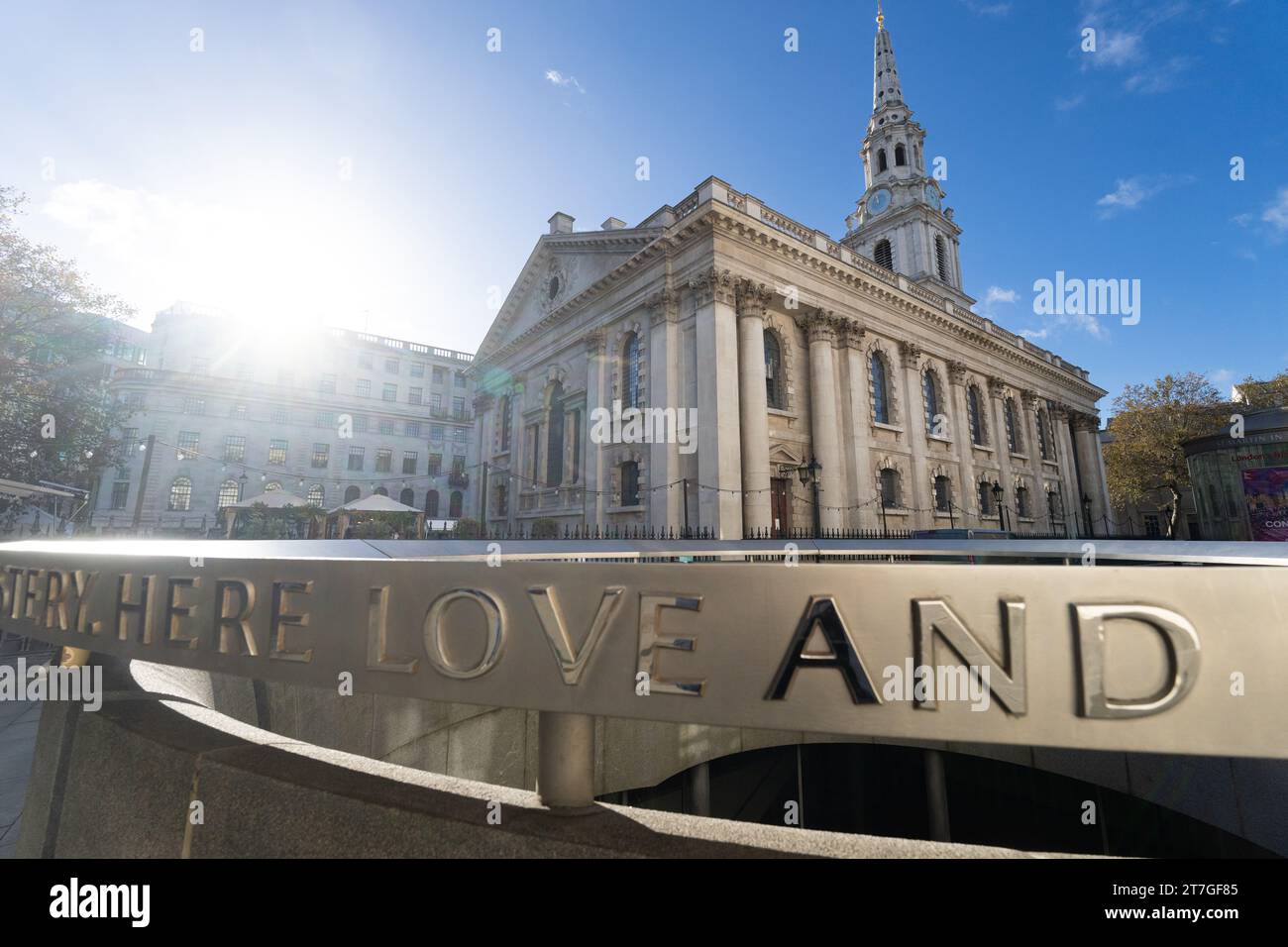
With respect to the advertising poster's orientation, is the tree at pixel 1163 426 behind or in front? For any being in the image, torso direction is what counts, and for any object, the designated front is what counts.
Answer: behind

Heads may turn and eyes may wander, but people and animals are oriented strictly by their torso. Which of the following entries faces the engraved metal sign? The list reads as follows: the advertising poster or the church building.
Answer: the advertising poster

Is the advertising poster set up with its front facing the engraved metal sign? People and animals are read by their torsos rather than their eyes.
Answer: yes

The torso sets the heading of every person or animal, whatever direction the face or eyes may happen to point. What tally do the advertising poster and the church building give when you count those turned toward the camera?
1

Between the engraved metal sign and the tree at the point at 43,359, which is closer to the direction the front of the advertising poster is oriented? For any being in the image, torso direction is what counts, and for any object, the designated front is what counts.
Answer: the engraved metal sign
